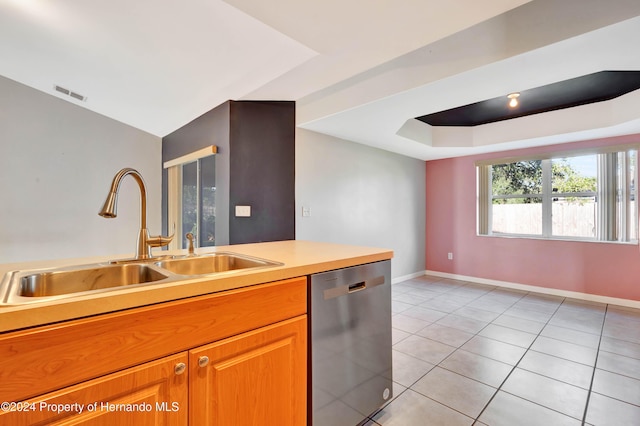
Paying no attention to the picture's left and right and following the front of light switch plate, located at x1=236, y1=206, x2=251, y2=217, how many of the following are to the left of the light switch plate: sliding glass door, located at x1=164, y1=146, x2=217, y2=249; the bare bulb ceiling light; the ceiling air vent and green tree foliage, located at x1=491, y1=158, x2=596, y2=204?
2

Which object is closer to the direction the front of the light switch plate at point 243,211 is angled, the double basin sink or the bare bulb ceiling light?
the double basin sink

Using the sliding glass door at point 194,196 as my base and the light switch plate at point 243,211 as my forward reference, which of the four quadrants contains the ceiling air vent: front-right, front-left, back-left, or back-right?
back-right

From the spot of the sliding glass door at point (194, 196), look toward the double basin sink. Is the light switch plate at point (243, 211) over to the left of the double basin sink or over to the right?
left

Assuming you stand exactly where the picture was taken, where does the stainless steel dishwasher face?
facing the viewer and to the right of the viewer

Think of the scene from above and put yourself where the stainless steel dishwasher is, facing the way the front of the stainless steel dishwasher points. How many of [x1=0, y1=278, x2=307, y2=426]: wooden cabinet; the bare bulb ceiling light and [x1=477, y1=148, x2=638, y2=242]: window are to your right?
1

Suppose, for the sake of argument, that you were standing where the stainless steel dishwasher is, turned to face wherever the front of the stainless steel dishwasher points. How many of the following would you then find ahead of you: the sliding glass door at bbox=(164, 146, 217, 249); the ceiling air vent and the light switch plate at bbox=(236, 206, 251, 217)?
0

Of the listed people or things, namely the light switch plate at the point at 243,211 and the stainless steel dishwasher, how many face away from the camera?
0

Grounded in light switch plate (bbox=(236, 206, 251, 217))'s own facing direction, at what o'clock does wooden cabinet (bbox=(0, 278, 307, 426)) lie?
The wooden cabinet is roughly at 12 o'clock from the light switch plate.

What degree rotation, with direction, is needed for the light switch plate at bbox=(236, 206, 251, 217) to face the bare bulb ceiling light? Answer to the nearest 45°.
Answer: approximately 90° to its left

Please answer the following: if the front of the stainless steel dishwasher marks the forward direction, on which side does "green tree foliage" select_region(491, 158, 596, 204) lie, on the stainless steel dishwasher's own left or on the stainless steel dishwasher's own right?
on the stainless steel dishwasher's own left

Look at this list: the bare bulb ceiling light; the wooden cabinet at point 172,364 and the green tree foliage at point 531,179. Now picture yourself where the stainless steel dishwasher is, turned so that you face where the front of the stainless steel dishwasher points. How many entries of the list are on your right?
1

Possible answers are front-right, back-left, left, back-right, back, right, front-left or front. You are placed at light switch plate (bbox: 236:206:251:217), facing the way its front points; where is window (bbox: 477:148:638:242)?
left

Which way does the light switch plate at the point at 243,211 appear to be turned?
toward the camera

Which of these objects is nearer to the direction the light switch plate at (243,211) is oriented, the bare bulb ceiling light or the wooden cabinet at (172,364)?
the wooden cabinet

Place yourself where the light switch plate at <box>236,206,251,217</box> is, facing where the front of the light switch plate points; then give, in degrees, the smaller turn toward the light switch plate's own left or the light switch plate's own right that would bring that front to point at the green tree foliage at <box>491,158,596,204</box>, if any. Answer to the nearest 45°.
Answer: approximately 90° to the light switch plate's own left

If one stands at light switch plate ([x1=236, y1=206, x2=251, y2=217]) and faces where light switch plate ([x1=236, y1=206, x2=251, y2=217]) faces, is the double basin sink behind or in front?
in front

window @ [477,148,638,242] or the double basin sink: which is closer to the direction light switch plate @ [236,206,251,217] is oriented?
the double basin sink

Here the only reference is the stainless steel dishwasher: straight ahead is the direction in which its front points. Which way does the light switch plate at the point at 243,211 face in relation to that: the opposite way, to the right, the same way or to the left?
the same way

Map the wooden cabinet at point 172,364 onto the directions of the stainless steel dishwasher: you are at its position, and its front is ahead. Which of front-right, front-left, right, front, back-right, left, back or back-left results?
right
